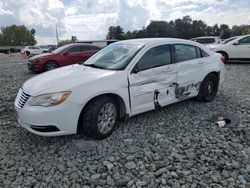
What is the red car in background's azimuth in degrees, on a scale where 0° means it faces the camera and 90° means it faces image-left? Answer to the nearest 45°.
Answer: approximately 45°

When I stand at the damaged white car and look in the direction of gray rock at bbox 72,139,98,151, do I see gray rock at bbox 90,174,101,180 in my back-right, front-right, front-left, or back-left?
front-left

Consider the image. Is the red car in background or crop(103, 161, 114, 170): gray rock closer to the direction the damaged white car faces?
the gray rock

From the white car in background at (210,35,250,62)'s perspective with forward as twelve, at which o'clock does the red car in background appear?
The red car in background is roughly at 11 o'clock from the white car in background.

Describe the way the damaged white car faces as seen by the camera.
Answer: facing the viewer and to the left of the viewer

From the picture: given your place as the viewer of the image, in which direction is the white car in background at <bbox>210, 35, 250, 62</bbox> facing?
facing to the left of the viewer

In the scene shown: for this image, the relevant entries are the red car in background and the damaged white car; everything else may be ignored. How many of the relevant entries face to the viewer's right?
0

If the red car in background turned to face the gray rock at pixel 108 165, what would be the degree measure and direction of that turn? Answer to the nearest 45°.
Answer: approximately 45° to its left

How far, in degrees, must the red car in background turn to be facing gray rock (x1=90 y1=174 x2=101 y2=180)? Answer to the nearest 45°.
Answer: approximately 45° to its left

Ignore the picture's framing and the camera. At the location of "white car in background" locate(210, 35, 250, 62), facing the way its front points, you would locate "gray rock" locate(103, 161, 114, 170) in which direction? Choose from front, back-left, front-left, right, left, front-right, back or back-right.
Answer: left

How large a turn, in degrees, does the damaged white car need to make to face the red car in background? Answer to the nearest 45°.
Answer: approximately 135° to its right

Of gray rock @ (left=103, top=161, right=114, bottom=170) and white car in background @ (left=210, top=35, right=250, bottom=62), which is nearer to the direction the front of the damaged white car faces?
the gray rock

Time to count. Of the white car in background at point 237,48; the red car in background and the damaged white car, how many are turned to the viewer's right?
0

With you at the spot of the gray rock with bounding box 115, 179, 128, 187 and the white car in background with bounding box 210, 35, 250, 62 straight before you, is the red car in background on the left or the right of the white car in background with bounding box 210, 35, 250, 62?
left
